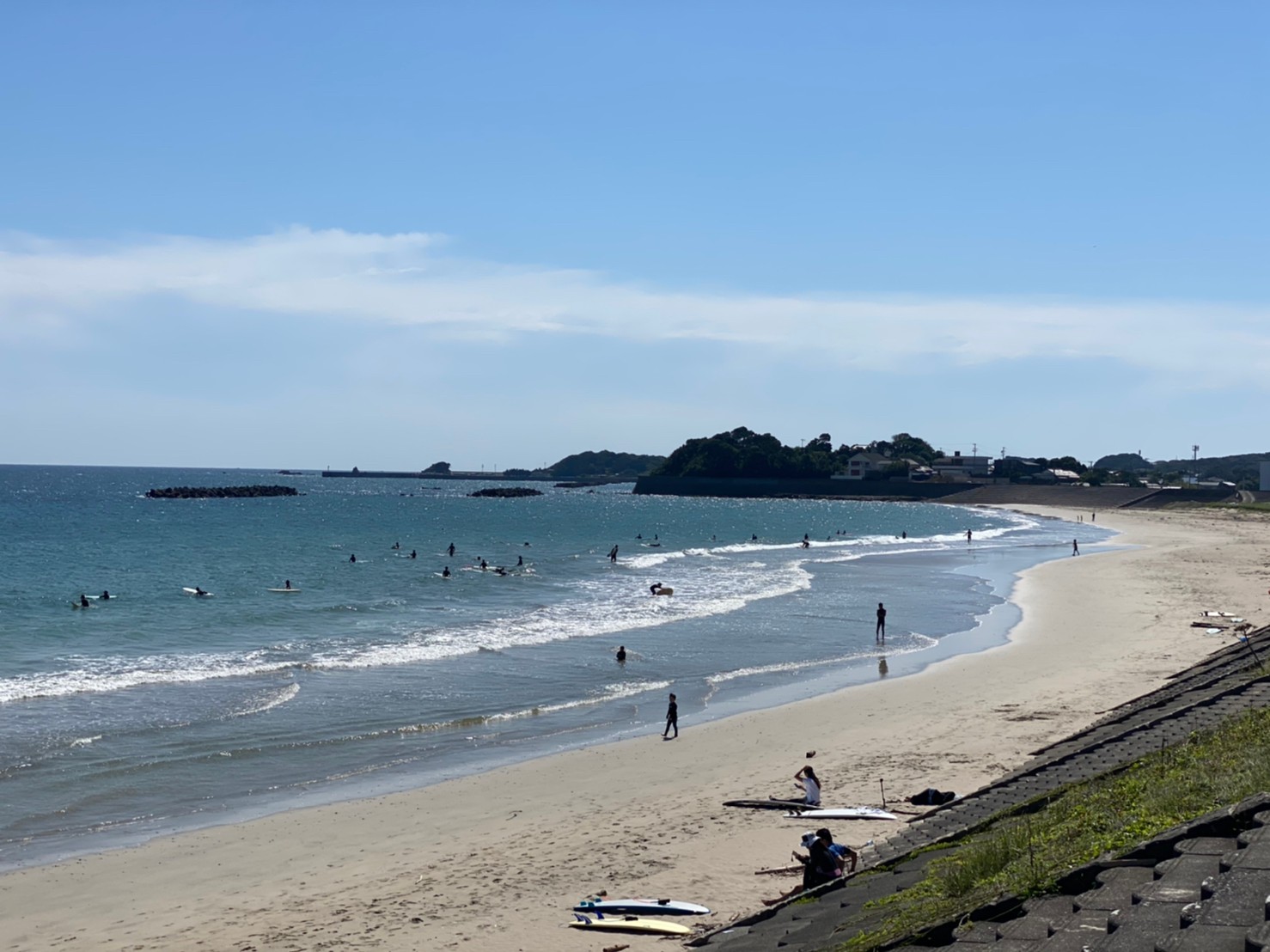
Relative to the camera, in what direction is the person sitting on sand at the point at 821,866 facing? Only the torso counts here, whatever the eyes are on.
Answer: to the viewer's left

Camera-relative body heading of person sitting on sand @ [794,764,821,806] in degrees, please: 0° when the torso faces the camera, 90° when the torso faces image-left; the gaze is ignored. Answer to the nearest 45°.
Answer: approximately 90°

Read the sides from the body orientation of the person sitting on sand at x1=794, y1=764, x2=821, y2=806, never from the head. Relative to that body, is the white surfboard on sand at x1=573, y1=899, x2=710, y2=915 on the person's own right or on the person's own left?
on the person's own left

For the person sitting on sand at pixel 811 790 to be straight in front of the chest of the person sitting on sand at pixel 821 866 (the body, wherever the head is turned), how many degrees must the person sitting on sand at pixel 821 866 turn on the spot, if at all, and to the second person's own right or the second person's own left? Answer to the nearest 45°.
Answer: approximately 90° to the second person's own right

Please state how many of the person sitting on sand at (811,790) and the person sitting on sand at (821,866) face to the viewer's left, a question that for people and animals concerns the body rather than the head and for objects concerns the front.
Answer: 2

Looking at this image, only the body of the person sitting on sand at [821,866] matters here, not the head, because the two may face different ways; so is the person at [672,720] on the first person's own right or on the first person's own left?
on the first person's own right
